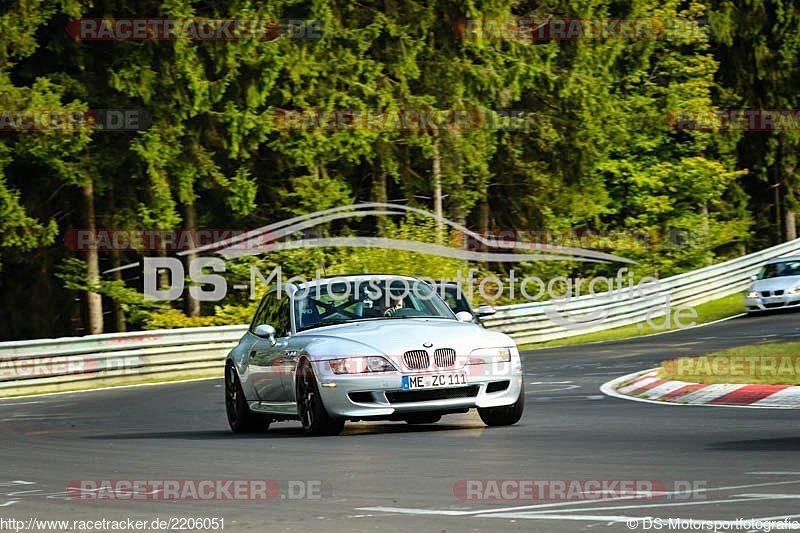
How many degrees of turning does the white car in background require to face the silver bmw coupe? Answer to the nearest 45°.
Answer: approximately 45° to its left

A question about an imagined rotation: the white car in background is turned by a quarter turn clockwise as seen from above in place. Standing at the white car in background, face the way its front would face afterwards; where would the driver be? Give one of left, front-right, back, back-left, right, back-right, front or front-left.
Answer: back-left

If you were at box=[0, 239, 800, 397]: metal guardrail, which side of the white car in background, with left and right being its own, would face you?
front

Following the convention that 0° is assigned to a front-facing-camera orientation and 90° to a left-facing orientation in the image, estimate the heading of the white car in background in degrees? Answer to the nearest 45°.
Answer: approximately 45°
